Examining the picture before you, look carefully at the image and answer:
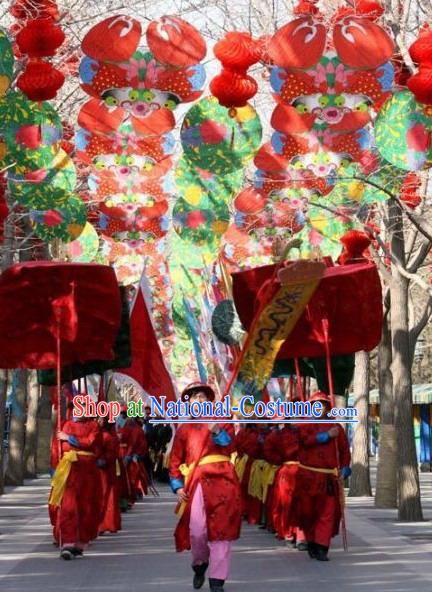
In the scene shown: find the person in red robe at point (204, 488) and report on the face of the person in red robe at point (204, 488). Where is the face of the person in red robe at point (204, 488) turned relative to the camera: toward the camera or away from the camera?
toward the camera

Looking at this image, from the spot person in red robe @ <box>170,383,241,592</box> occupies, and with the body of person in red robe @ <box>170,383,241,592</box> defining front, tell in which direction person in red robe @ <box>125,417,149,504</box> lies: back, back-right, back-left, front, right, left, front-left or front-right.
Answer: back

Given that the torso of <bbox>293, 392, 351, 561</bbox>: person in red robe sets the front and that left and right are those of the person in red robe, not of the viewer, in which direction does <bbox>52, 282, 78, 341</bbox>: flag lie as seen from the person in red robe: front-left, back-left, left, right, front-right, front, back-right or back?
right

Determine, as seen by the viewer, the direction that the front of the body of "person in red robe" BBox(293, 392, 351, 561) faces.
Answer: toward the camera

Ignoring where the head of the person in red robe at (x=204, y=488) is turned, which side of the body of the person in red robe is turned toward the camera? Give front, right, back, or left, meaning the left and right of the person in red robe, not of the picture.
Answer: front

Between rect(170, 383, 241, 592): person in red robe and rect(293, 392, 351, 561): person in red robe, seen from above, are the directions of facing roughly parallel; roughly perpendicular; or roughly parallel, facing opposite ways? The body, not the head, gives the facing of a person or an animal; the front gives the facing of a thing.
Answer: roughly parallel

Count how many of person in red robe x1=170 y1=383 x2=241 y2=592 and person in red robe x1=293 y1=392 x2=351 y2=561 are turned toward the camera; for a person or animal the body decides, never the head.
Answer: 2
